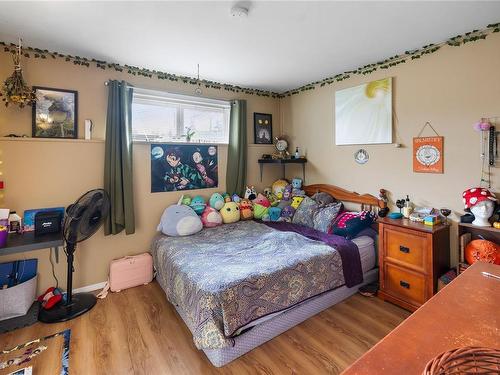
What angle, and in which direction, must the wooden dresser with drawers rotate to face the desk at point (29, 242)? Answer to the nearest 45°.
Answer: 0° — it already faces it

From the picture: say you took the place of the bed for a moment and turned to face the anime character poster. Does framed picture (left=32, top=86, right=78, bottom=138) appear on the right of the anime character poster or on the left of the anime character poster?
left

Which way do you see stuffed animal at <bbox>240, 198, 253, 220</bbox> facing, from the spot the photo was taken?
facing the viewer

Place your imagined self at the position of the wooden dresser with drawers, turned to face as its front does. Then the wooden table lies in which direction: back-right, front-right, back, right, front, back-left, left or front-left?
front-left

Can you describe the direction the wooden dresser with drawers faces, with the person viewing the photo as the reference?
facing the viewer and to the left of the viewer

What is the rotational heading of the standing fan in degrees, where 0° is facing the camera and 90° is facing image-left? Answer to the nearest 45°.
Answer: approximately 315°

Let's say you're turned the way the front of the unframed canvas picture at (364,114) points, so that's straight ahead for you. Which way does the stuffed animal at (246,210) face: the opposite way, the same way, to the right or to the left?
to the left

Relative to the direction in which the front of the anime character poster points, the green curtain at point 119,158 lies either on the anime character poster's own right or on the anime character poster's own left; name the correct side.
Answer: on the anime character poster's own right

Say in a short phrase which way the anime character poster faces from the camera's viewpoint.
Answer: facing the viewer and to the right of the viewer

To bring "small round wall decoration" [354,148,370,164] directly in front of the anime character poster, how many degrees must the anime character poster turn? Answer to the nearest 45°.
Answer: approximately 45° to its left
